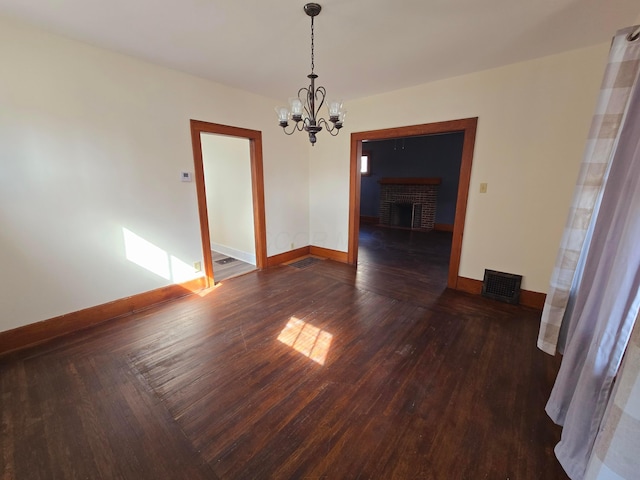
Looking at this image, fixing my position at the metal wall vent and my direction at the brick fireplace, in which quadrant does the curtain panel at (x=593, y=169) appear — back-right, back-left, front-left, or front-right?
back-left

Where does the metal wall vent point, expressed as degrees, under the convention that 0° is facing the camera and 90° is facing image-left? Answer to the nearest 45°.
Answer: approximately 0°

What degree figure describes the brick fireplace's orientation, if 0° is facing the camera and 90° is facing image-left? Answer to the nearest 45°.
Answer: approximately 0°

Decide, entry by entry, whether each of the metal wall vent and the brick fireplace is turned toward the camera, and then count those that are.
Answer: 2

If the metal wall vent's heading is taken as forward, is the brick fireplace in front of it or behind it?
behind

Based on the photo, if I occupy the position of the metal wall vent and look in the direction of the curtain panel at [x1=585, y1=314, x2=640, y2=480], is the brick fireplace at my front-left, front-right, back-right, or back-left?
back-right

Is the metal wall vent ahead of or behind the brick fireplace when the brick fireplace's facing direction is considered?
ahead

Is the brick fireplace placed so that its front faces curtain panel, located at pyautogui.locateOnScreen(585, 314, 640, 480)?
yes

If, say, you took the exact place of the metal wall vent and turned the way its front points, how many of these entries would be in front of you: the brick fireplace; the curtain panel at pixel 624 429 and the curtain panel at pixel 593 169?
2

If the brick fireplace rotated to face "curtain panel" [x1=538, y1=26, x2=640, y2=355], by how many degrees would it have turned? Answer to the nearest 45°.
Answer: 0° — it already faces it
